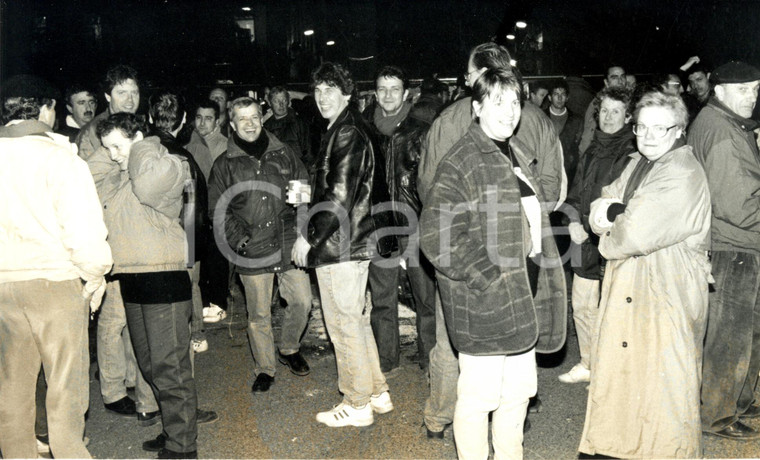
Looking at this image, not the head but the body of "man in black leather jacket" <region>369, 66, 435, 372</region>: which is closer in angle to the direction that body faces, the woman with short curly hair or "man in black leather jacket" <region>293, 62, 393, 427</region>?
the man in black leather jacket

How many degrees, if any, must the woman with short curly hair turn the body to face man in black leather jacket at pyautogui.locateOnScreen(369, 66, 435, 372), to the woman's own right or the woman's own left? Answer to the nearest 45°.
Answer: approximately 45° to the woman's own right

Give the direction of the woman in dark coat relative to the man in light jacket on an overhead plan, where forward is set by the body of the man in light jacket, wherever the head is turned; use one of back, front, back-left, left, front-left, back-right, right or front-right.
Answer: right

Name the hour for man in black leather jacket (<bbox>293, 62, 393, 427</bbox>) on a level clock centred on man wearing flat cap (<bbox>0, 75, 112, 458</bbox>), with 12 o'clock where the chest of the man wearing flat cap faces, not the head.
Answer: The man in black leather jacket is roughly at 3 o'clock from the man wearing flat cap.

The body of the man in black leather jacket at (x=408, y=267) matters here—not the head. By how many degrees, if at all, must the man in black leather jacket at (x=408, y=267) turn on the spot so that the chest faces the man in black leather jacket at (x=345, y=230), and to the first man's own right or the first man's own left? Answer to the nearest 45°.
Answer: approximately 45° to the first man's own right
